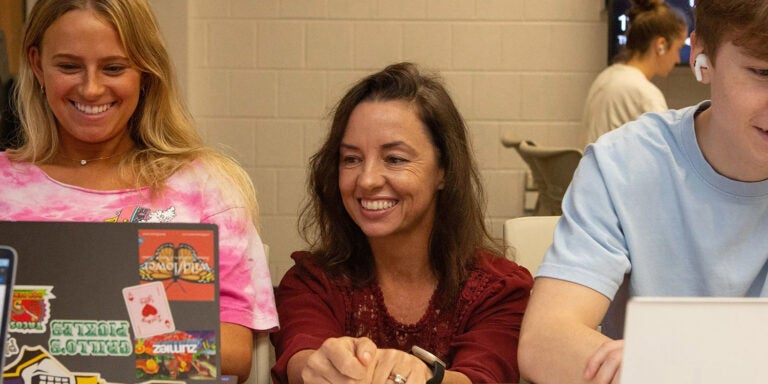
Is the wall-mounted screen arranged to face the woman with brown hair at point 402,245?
yes

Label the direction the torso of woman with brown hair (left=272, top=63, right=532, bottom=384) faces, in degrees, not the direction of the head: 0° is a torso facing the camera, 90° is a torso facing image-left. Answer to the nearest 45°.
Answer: approximately 0°

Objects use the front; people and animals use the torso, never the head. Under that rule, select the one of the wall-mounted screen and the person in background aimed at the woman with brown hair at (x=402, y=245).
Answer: the wall-mounted screen

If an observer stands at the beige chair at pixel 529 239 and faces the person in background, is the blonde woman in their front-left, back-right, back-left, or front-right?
back-left

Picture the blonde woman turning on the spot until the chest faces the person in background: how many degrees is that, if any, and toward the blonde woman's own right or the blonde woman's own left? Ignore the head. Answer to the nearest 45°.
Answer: approximately 135° to the blonde woman's own left

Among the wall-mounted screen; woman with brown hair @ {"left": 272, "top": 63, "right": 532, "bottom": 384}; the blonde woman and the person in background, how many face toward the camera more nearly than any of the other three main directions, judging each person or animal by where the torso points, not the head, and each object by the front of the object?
3

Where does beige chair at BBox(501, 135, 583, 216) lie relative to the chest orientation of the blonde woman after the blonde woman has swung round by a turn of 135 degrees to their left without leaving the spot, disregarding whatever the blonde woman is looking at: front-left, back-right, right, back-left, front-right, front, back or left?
front
